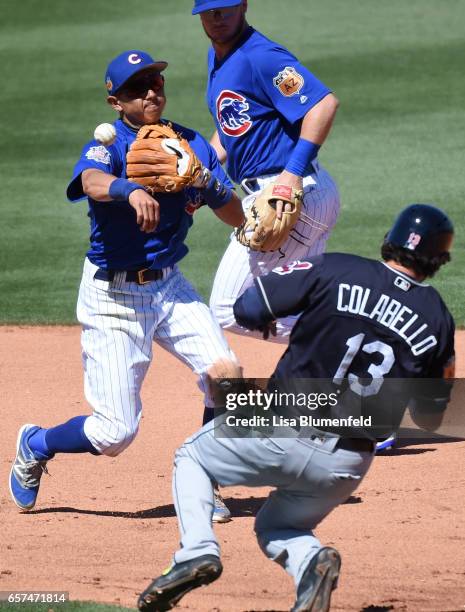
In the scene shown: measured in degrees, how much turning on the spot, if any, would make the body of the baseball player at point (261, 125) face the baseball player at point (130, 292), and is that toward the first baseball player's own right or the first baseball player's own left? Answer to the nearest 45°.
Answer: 0° — they already face them

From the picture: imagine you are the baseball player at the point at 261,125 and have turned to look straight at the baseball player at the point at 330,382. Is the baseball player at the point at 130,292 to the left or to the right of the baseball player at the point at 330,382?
right

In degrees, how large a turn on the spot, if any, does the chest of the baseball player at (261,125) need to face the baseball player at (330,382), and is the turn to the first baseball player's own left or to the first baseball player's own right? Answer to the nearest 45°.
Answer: approximately 45° to the first baseball player's own left

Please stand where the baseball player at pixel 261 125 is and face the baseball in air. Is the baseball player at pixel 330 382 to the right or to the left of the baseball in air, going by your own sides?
left

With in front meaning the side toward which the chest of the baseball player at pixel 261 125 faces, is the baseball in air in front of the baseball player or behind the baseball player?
in front

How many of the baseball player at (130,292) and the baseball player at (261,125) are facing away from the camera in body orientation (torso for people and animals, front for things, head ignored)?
0

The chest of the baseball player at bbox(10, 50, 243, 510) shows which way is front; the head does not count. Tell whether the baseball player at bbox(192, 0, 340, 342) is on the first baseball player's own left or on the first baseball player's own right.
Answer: on the first baseball player's own left

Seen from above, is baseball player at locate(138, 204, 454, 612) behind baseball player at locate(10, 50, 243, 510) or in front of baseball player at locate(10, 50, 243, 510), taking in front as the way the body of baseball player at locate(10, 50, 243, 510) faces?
in front
